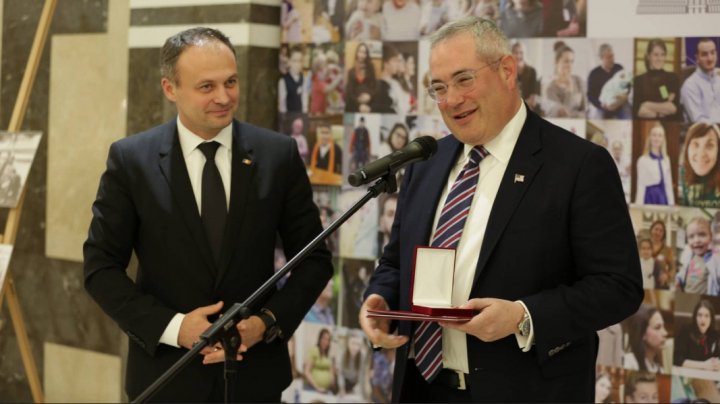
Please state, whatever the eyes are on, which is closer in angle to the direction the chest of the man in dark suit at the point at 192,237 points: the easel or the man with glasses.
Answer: the man with glasses

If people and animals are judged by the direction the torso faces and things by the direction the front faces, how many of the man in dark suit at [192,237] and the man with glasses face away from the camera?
0

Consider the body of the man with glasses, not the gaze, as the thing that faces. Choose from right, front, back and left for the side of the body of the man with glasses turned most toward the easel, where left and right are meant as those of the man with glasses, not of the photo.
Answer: right

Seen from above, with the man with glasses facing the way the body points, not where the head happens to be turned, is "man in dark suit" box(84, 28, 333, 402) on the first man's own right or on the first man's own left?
on the first man's own right

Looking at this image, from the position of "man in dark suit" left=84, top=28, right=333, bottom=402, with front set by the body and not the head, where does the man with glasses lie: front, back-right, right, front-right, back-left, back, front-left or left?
front-left

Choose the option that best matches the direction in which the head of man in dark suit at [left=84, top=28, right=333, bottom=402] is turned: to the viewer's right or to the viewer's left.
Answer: to the viewer's right

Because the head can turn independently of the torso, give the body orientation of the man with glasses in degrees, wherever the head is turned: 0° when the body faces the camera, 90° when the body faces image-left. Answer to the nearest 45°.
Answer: approximately 45°

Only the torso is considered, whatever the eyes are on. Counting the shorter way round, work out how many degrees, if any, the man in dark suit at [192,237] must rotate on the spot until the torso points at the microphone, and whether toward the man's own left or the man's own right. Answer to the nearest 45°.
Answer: approximately 45° to the man's own left
